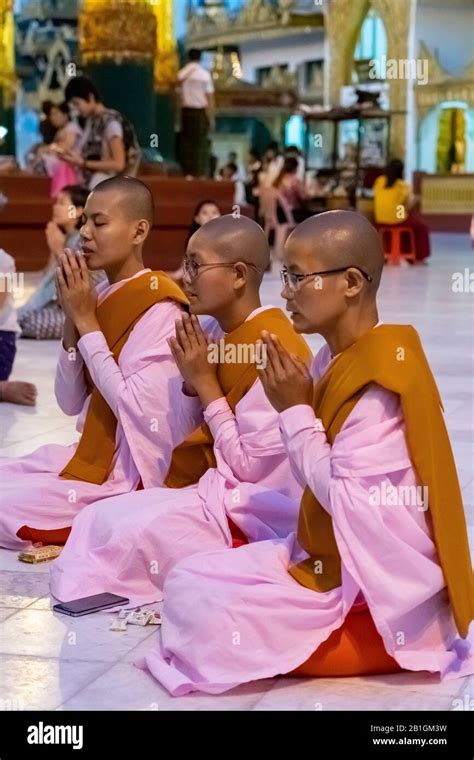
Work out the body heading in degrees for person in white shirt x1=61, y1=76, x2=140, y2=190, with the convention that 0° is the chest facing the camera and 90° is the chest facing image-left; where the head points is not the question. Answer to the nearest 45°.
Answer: approximately 90°

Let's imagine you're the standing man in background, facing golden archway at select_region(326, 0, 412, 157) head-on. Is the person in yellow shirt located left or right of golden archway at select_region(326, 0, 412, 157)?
right

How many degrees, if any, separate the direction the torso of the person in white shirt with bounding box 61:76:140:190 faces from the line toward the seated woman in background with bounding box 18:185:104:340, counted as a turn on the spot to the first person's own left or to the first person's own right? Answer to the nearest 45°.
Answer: approximately 90° to the first person's own left
